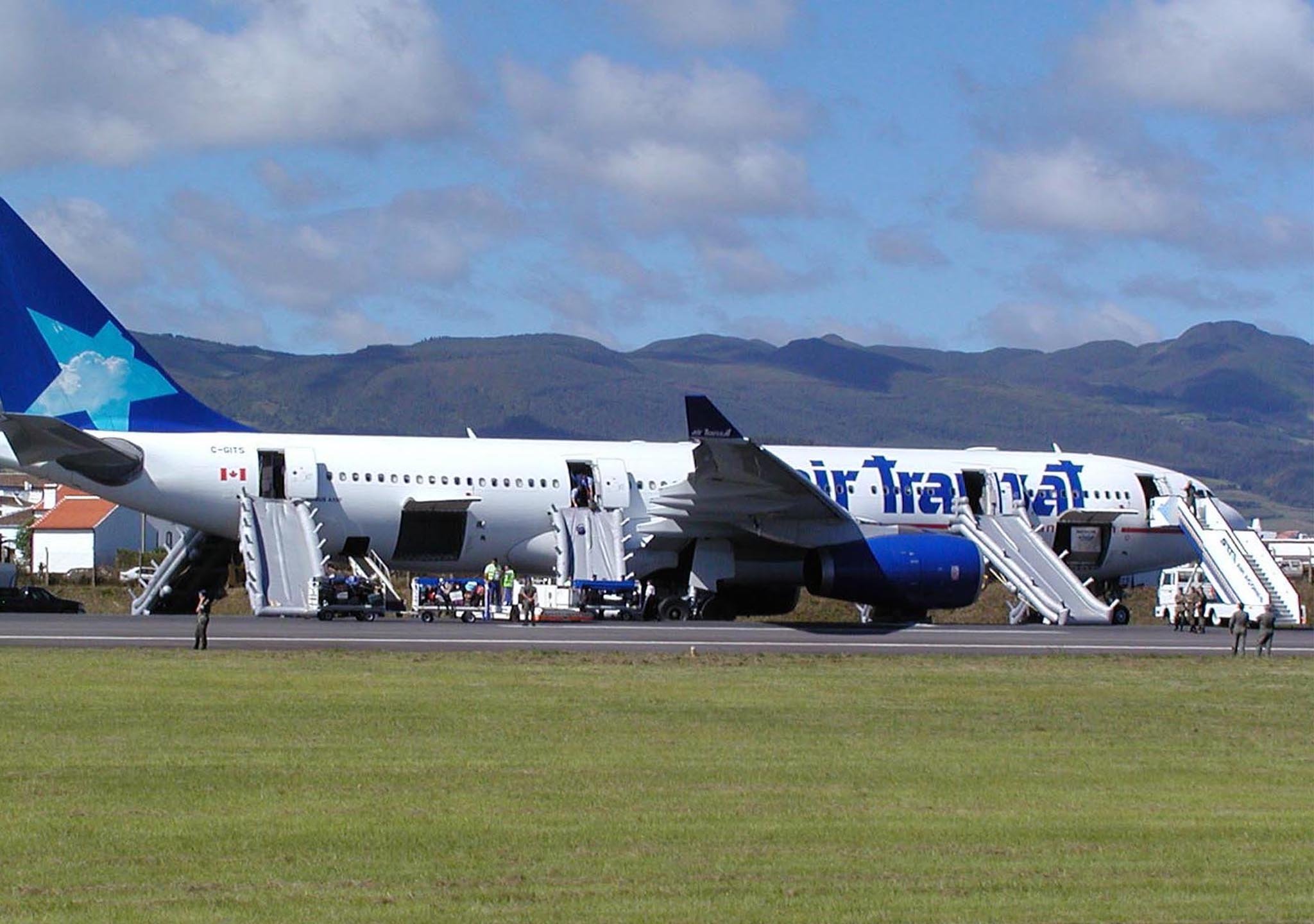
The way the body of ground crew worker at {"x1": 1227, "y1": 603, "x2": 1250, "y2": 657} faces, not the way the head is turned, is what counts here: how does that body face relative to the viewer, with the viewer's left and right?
facing away from the viewer

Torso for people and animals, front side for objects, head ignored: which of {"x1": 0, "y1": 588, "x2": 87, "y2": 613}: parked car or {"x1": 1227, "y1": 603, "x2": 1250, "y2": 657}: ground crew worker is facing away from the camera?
the ground crew worker

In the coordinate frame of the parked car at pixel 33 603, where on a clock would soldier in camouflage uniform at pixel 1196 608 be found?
The soldier in camouflage uniform is roughly at 1 o'clock from the parked car.

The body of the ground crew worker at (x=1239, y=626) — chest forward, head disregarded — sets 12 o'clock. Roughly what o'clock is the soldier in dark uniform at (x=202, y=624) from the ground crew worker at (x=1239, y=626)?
the soldier in dark uniform at (x=202, y=624) is roughly at 8 o'clock from the ground crew worker at (x=1239, y=626).

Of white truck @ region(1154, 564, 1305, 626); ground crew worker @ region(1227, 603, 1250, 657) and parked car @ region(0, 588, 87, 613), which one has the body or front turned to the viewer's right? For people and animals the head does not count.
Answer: the parked car

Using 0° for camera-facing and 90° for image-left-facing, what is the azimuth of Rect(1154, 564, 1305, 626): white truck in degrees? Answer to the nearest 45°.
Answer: approximately 90°

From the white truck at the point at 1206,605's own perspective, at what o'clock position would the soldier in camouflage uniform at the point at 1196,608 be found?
The soldier in camouflage uniform is roughly at 9 o'clock from the white truck.

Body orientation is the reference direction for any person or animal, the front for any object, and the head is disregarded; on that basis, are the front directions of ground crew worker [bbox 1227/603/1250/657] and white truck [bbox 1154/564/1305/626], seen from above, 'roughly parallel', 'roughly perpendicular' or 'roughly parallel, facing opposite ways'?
roughly perpendicular
